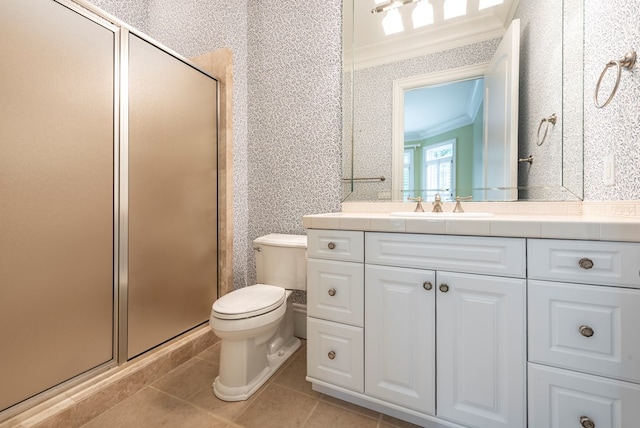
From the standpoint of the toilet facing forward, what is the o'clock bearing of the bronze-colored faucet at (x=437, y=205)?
The bronze-colored faucet is roughly at 8 o'clock from the toilet.

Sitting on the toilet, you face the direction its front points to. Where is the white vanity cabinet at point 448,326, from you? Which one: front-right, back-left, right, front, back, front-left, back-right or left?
left

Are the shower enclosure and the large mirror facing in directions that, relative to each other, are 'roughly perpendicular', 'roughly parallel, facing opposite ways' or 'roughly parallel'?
roughly perpendicular

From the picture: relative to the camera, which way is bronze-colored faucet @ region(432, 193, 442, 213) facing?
toward the camera

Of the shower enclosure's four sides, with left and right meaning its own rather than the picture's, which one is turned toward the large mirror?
front

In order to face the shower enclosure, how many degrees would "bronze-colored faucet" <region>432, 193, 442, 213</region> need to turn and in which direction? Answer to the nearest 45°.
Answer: approximately 45° to its right

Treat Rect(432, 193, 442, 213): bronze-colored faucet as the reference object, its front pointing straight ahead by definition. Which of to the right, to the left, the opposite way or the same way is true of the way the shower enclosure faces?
to the left

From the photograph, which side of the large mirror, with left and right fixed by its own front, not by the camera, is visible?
front

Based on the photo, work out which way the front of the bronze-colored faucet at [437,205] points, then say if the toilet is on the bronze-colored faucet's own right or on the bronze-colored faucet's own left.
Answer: on the bronze-colored faucet's own right
